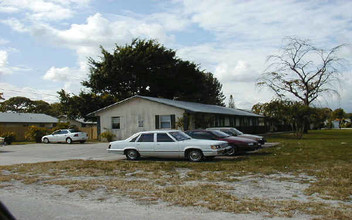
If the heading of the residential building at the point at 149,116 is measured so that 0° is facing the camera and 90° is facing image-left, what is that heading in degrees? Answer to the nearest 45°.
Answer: approximately 315°

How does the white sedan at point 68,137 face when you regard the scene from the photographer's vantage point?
facing away from the viewer and to the left of the viewer

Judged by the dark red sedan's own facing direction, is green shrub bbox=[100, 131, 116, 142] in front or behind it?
behind

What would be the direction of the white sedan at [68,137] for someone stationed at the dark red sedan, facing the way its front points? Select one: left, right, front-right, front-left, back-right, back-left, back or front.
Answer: back

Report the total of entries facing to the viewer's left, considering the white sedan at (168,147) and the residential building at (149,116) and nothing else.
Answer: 0

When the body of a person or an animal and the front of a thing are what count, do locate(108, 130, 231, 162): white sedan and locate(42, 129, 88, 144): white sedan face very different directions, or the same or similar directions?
very different directions

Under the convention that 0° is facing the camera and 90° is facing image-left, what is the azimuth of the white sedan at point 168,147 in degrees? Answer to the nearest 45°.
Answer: approximately 315°

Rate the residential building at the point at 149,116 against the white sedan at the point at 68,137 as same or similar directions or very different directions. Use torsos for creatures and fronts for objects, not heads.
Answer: very different directions

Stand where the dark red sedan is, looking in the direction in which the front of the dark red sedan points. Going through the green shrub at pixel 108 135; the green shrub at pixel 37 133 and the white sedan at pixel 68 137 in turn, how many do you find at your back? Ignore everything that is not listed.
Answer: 3

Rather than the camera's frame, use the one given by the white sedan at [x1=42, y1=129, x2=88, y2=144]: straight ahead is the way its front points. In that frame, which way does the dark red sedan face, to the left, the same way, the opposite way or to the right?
the opposite way
